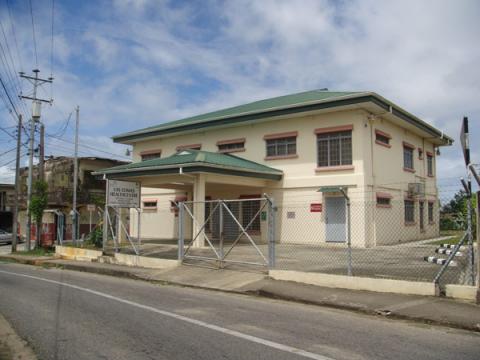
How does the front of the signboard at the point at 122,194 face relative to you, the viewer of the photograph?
facing the viewer

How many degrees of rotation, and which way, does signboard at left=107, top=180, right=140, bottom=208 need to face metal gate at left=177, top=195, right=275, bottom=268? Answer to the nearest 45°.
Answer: approximately 45° to its left

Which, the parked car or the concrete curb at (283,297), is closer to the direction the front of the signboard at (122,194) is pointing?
the concrete curb

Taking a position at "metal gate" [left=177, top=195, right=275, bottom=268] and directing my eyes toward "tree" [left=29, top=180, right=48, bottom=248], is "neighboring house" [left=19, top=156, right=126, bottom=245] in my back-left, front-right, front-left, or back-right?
front-right

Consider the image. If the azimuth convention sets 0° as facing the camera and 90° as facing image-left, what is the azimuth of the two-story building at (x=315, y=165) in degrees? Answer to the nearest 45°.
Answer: approximately 45°

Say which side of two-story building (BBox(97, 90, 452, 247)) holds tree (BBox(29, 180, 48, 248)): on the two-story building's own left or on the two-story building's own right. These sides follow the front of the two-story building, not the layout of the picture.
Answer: on the two-story building's own right

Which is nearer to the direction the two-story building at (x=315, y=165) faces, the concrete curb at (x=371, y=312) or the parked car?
the concrete curb

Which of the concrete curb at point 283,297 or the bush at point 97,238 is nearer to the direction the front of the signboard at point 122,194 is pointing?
the concrete curb

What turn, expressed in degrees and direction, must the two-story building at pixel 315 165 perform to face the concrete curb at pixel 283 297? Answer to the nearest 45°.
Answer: approximately 45° to its left

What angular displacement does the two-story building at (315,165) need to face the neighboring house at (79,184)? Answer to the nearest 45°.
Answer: approximately 90° to its right

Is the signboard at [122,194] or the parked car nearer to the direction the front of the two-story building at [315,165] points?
the signboard

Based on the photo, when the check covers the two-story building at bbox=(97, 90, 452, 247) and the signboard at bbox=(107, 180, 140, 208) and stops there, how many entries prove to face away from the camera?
0

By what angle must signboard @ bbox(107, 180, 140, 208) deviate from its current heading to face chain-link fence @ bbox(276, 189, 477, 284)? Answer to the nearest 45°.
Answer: approximately 90° to its left
